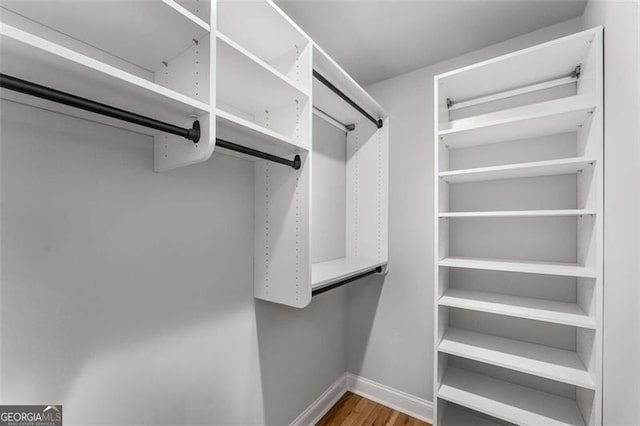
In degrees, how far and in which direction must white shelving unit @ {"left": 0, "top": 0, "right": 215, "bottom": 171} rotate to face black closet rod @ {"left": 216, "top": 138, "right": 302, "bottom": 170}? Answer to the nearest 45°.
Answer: approximately 45° to its left

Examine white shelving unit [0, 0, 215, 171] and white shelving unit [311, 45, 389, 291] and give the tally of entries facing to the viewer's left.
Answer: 0

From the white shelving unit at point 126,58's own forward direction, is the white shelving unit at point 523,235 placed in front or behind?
in front

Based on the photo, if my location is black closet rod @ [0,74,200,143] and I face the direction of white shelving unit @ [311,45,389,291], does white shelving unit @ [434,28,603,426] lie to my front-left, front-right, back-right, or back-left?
front-right

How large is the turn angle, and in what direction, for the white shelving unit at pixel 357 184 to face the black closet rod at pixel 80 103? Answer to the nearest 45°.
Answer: approximately 90° to its right

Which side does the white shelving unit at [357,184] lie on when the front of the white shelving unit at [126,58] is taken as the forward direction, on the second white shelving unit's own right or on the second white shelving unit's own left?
on the second white shelving unit's own left

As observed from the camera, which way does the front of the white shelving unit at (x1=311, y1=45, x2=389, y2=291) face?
facing the viewer and to the right of the viewer

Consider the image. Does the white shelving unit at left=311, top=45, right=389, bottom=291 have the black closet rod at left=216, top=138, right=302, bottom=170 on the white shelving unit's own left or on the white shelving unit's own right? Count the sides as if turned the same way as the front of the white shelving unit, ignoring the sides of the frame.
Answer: on the white shelving unit's own right

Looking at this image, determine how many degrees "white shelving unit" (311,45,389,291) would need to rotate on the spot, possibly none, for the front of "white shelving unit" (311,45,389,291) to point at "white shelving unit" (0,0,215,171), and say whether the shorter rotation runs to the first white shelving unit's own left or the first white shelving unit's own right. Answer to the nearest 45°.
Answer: approximately 90° to the first white shelving unit's own right
